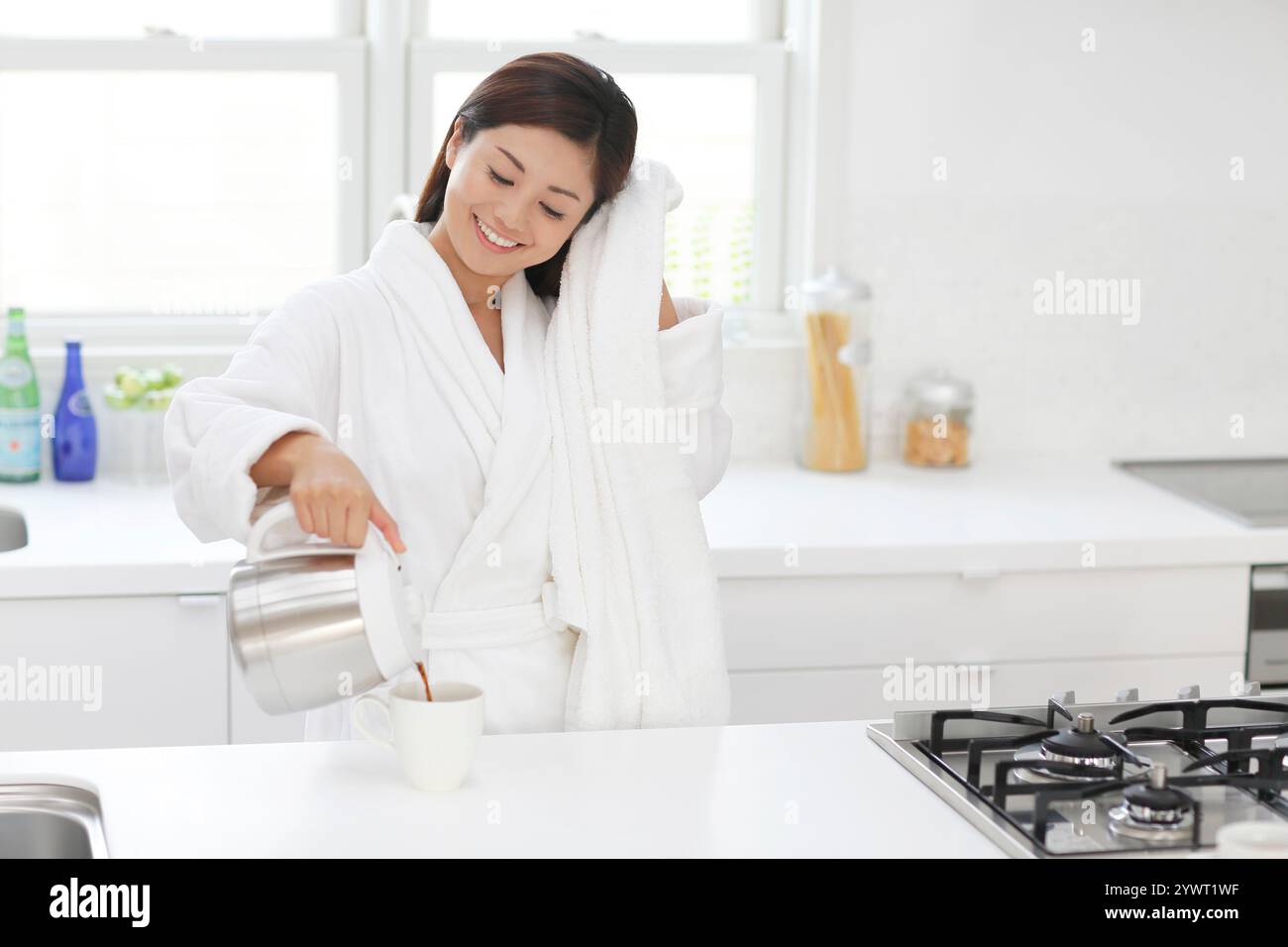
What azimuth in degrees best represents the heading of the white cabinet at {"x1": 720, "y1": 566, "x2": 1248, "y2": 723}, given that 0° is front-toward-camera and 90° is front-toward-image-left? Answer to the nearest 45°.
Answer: approximately 0°

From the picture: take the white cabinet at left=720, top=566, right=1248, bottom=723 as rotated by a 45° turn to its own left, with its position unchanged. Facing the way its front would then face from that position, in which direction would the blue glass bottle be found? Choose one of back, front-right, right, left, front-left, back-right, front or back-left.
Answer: back-right

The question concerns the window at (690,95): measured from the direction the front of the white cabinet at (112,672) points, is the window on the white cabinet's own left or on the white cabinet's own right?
on the white cabinet's own left

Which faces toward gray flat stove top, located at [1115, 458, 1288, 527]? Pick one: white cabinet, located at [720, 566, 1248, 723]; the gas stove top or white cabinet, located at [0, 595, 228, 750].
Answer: the gas stove top

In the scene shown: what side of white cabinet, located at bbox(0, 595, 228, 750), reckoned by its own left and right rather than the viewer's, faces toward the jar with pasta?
left

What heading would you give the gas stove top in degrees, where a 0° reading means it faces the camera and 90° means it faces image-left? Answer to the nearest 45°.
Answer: approximately 180°

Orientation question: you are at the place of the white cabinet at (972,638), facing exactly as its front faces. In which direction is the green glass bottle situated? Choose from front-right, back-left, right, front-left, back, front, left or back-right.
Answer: right

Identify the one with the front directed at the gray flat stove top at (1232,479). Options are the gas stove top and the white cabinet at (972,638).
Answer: the gas stove top

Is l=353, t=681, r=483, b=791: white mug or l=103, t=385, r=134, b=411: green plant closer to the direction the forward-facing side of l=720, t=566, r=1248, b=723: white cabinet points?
the white mug

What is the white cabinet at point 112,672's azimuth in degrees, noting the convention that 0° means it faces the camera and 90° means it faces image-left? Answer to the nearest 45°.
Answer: approximately 0°

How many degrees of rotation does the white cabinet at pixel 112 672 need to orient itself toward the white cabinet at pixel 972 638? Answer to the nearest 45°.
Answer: approximately 90° to its left

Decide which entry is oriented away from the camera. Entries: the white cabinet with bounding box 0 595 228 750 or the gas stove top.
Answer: the gas stove top
